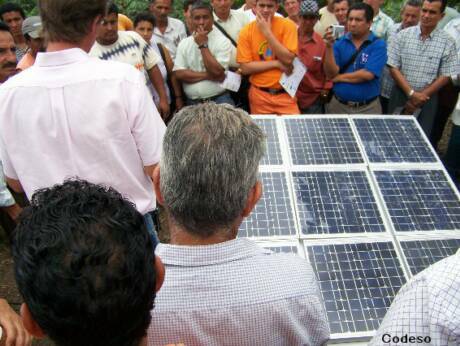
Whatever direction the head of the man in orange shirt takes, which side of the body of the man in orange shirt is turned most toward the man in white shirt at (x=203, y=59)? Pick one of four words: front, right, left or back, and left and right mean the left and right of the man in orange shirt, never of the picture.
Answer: right

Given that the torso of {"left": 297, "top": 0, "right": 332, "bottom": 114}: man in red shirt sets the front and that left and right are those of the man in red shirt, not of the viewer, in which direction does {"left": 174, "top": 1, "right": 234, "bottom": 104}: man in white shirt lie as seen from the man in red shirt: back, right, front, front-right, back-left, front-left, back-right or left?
right

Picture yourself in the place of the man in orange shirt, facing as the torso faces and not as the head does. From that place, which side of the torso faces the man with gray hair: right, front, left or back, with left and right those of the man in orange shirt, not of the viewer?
front

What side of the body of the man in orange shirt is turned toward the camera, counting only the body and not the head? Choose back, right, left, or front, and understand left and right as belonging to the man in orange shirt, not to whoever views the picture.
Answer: front

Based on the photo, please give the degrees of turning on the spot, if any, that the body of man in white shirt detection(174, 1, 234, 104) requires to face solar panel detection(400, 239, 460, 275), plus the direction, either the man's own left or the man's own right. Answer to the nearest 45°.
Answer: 0° — they already face it

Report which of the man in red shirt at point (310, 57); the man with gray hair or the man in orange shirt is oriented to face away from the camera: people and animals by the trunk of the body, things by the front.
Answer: the man with gray hair

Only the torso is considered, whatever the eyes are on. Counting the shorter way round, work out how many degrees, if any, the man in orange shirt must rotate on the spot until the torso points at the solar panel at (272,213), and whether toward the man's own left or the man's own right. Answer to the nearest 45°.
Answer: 0° — they already face it

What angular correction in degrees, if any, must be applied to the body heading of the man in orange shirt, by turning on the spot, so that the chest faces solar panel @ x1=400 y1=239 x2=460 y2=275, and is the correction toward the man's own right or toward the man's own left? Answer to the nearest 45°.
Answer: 0° — they already face it

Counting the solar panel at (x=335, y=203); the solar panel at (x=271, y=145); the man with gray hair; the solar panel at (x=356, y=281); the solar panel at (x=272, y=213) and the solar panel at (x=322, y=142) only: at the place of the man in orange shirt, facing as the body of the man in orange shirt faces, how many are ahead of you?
6

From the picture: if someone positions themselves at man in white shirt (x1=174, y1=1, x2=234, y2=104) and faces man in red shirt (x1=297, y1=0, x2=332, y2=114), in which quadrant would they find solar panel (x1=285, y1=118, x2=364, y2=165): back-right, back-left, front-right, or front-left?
front-right

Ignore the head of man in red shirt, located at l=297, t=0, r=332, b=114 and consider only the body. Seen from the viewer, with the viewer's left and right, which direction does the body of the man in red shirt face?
facing the viewer

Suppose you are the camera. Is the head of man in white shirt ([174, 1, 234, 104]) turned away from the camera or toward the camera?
toward the camera

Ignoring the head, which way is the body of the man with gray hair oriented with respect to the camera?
away from the camera

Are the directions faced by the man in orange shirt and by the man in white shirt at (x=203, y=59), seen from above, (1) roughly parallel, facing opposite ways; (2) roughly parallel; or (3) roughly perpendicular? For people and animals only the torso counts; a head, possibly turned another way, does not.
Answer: roughly parallel
